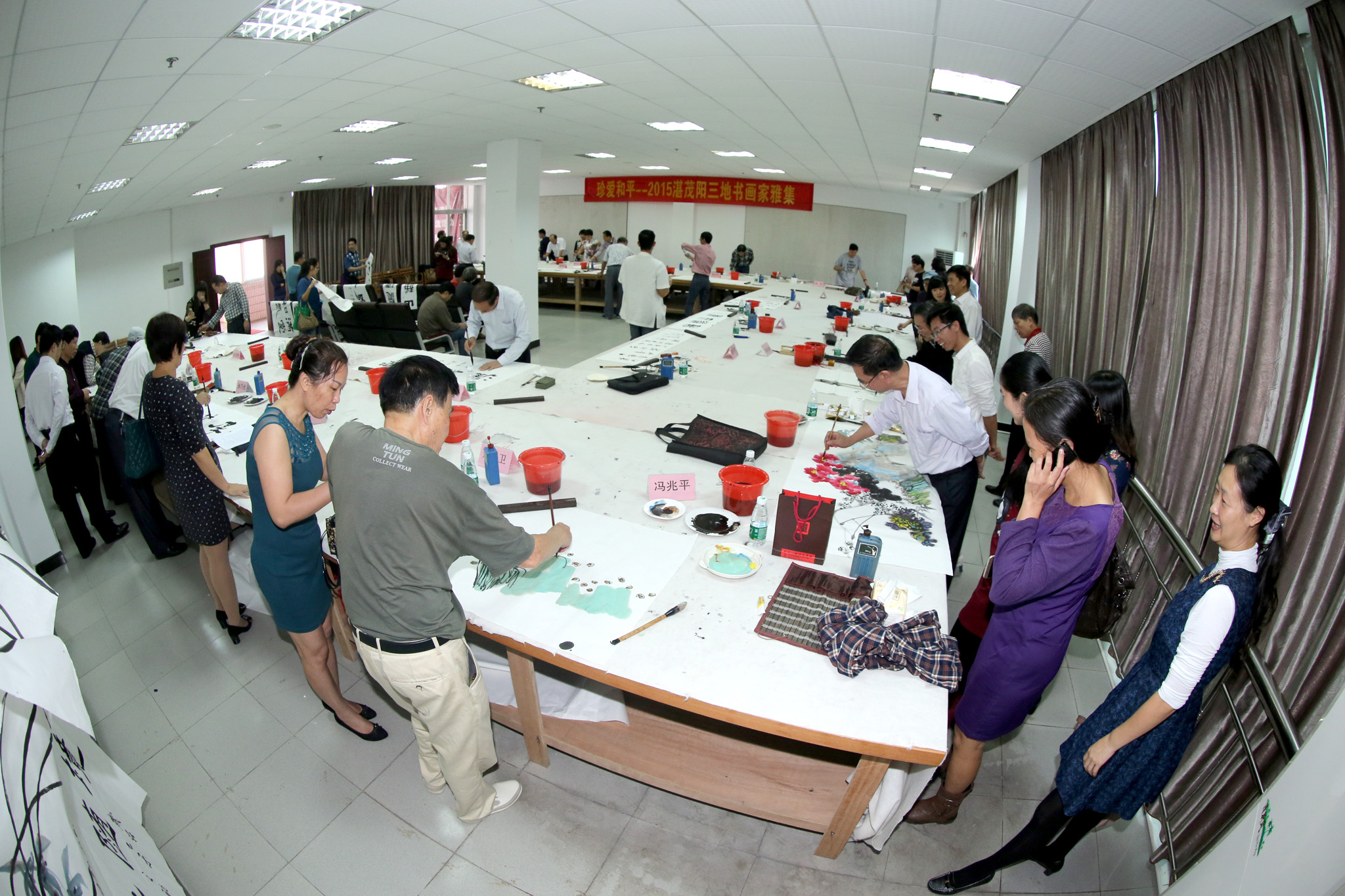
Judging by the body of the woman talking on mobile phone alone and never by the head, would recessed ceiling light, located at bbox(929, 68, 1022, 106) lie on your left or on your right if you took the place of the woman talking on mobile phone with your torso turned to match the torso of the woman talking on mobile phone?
on your right

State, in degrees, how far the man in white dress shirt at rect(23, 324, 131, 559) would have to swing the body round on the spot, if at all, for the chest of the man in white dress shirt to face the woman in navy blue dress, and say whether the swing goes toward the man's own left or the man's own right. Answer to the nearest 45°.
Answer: approximately 90° to the man's own right

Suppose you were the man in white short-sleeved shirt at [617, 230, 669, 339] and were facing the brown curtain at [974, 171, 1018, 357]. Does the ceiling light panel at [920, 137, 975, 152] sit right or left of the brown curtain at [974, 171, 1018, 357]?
right

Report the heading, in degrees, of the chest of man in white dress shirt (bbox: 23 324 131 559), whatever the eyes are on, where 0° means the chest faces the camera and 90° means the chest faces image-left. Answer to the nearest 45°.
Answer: approximately 225°

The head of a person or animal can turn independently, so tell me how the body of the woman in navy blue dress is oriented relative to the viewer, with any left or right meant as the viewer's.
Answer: facing to the left of the viewer

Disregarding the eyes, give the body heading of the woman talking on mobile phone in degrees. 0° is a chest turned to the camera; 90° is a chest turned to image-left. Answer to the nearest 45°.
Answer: approximately 90°

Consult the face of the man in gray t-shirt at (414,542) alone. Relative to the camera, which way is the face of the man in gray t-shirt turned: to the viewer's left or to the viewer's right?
to the viewer's right
